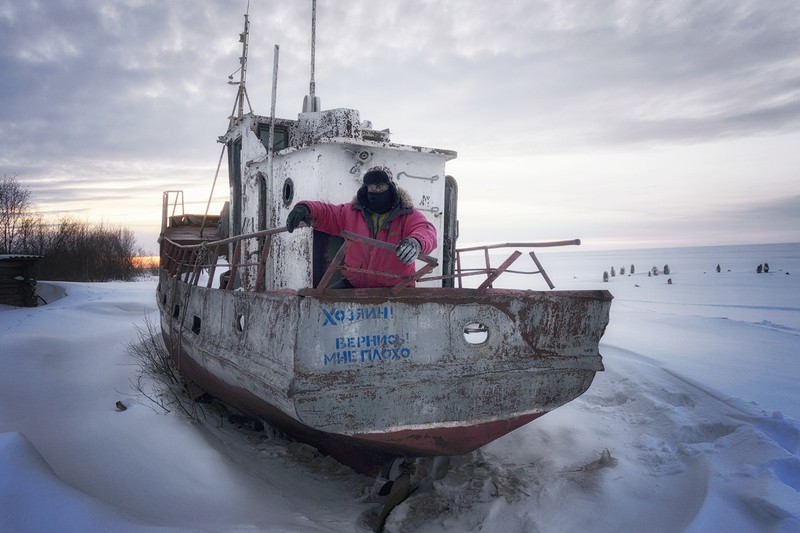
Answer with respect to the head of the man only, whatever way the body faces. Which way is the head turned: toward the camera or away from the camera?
toward the camera

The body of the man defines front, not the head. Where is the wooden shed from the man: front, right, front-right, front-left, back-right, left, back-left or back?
back-right

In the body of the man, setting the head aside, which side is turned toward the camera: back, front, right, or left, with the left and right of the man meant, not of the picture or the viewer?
front
